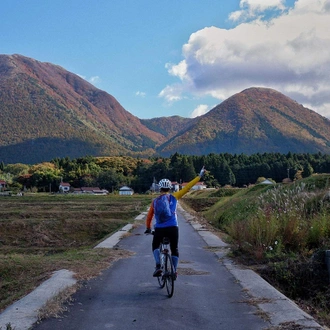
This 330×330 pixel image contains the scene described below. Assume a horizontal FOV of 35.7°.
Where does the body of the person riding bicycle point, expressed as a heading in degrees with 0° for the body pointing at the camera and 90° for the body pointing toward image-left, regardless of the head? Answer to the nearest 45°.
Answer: approximately 180°

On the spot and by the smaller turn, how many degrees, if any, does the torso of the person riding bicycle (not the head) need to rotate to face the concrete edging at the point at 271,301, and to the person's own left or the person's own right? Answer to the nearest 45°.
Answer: approximately 135° to the person's own right
